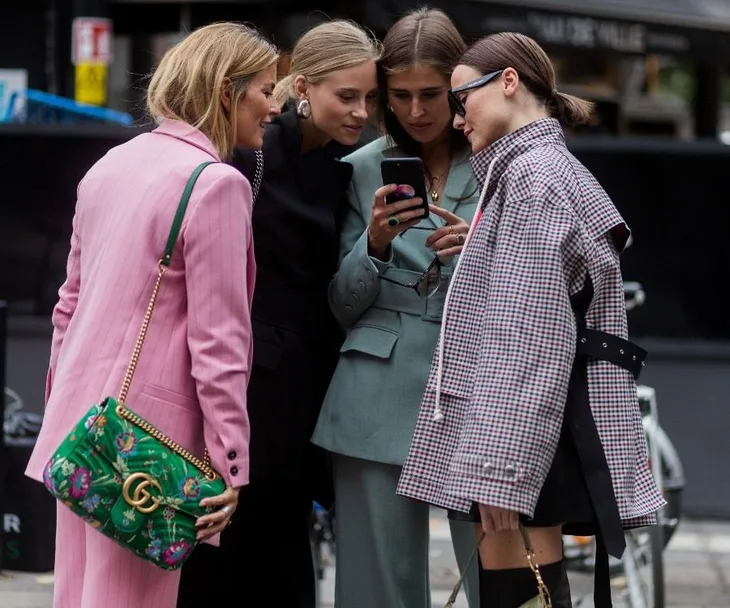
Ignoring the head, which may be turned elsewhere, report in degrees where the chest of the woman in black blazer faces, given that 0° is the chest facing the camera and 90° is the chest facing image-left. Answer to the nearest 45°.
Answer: approximately 315°

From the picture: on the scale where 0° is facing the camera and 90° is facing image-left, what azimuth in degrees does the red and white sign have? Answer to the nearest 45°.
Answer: approximately 0°

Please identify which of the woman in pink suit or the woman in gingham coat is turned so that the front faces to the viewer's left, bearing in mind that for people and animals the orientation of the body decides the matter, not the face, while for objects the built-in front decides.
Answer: the woman in gingham coat

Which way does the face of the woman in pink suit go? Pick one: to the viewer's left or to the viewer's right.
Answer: to the viewer's right

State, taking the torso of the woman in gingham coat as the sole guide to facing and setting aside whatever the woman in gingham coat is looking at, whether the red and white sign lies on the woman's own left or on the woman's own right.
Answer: on the woman's own right

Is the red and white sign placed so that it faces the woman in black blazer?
yes

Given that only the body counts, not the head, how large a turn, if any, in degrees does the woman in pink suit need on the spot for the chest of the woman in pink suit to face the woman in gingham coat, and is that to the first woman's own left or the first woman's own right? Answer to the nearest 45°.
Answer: approximately 45° to the first woman's own right

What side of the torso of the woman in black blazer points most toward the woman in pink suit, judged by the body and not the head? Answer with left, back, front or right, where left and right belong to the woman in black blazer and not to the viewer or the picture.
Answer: right

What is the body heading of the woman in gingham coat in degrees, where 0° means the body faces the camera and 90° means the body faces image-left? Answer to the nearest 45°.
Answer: approximately 90°

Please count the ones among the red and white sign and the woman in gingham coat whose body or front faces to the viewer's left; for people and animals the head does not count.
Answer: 1
